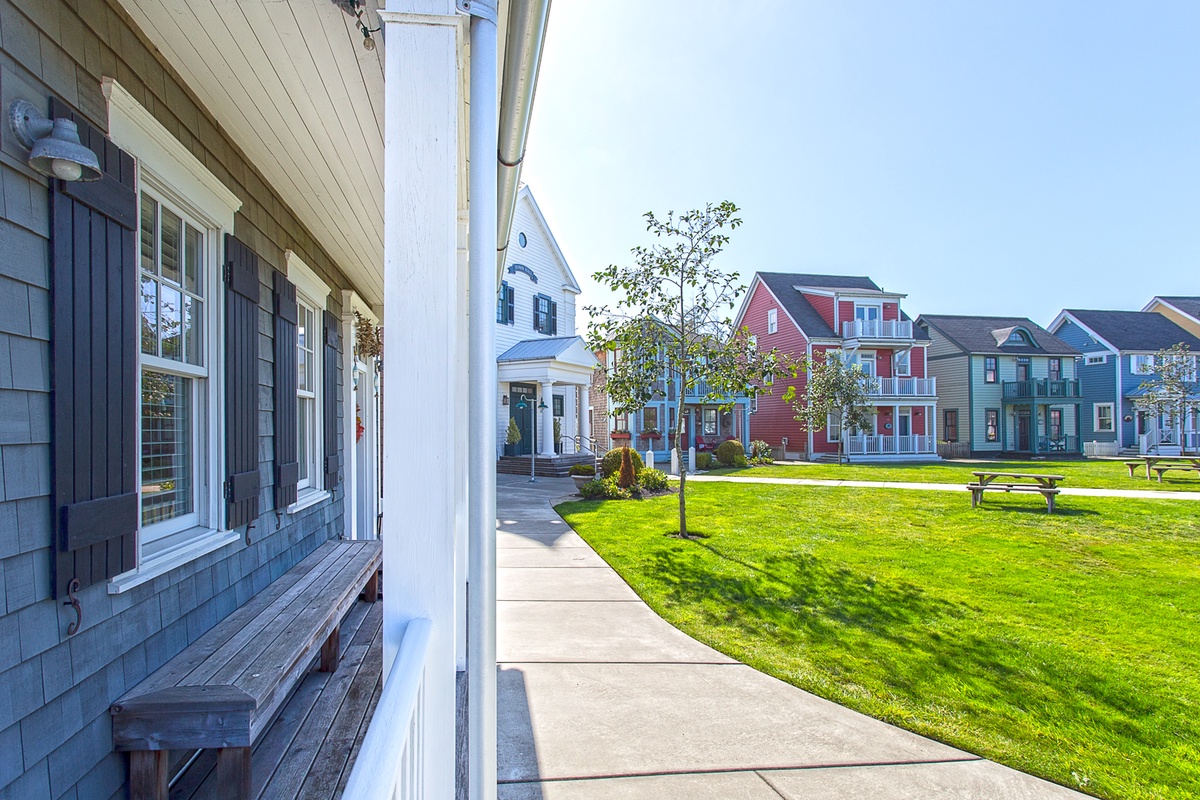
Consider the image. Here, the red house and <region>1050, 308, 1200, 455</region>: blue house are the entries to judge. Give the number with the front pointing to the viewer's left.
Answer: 0

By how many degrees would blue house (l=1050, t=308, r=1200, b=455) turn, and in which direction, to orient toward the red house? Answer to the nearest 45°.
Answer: approximately 90° to its right

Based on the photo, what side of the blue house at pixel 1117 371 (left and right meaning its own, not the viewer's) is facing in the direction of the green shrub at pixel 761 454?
right

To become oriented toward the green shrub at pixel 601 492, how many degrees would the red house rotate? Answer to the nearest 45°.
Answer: approximately 45° to its right

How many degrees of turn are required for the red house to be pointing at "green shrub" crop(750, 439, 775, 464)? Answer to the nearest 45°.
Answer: approximately 90° to its right

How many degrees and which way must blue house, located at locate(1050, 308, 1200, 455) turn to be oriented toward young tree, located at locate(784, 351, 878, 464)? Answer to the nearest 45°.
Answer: approximately 90° to its right

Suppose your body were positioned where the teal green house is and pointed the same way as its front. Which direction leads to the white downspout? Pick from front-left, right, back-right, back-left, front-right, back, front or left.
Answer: front-right

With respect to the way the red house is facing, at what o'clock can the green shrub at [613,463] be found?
The green shrub is roughly at 2 o'clock from the red house.

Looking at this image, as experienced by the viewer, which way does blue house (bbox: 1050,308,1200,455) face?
facing the viewer and to the right of the viewer

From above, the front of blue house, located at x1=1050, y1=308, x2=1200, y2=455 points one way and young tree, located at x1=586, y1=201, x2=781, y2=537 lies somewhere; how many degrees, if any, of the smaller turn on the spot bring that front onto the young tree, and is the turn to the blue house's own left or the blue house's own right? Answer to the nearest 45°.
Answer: approximately 45° to the blue house's own right

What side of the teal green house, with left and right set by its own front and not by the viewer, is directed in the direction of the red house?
right

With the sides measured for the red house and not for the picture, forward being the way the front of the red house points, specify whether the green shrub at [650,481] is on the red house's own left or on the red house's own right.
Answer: on the red house's own right
